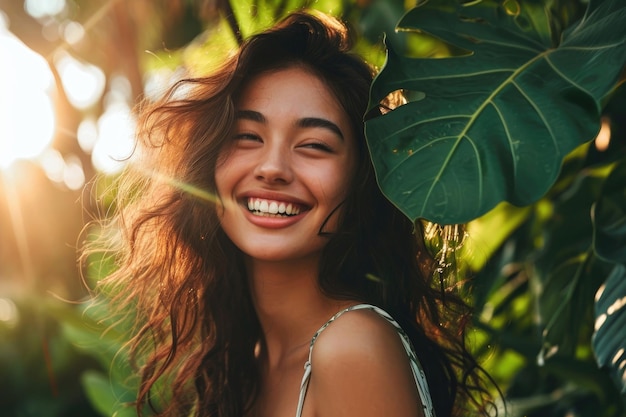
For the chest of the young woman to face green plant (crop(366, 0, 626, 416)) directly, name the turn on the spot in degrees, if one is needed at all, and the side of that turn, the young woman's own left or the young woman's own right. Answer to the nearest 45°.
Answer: approximately 90° to the young woman's own left

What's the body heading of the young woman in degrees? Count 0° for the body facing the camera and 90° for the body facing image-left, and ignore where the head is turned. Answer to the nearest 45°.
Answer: approximately 45°
